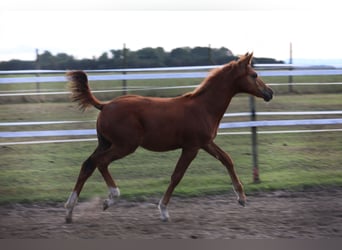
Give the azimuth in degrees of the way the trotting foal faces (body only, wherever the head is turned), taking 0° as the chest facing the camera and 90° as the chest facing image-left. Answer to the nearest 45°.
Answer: approximately 270°
